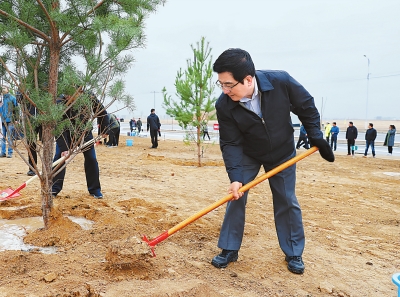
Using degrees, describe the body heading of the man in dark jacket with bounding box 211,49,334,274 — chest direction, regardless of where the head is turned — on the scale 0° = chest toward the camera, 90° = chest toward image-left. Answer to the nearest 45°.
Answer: approximately 45°

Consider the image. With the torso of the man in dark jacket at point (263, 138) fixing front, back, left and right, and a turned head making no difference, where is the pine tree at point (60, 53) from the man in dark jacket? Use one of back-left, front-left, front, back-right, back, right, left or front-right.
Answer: front-right
